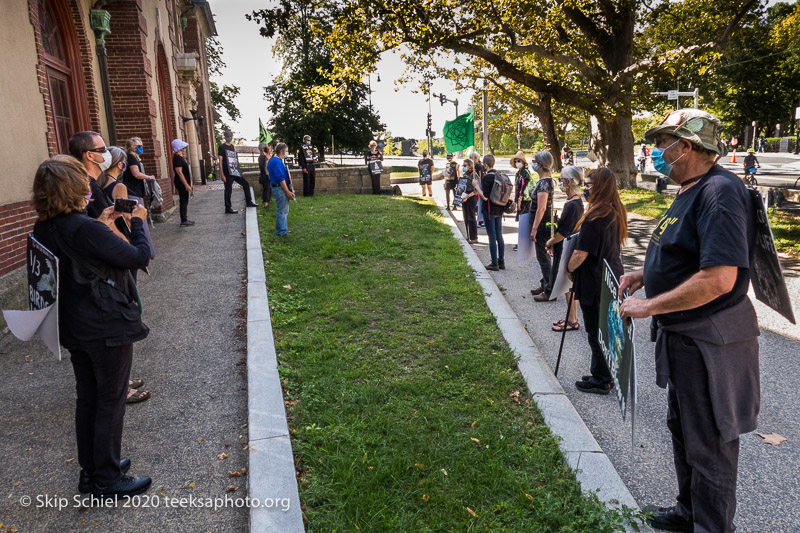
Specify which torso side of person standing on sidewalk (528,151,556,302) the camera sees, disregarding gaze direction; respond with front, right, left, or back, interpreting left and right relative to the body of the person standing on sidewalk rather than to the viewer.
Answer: left

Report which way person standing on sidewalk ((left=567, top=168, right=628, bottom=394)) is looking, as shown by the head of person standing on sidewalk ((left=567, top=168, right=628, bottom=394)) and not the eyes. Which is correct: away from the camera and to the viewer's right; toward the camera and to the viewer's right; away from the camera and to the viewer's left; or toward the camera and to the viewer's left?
away from the camera and to the viewer's left

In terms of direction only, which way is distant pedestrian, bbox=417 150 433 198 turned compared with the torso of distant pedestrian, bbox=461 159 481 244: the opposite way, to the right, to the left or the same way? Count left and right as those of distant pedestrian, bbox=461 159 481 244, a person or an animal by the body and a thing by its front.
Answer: to the left

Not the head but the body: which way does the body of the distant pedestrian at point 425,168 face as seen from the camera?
toward the camera

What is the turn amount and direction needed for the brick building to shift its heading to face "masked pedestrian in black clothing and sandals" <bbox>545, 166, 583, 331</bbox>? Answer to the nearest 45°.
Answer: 0° — it already faces them

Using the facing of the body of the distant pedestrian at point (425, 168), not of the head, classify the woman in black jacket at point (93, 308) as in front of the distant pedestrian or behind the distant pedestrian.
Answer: in front

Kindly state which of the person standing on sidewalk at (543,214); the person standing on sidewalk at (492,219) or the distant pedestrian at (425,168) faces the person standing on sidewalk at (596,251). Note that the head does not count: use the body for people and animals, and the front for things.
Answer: the distant pedestrian

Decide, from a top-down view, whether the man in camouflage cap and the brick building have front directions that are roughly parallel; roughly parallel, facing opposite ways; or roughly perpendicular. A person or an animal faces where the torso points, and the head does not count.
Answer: roughly parallel, facing opposite ways

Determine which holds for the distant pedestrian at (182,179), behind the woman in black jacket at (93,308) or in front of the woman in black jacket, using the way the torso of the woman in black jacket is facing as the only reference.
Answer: in front

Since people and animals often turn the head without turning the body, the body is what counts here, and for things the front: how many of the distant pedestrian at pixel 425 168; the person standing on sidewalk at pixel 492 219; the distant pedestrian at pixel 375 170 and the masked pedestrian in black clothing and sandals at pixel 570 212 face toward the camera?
2

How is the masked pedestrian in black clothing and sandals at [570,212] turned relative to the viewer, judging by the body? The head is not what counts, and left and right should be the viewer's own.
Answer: facing to the left of the viewer

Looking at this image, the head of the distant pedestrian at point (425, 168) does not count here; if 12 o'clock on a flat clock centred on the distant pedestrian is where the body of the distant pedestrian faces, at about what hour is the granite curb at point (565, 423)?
The granite curb is roughly at 12 o'clock from the distant pedestrian.

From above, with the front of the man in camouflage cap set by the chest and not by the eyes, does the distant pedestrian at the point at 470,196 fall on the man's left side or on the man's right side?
on the man's right side

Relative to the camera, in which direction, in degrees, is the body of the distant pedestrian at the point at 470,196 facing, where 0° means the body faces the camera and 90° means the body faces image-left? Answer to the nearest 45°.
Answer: approximately 90°

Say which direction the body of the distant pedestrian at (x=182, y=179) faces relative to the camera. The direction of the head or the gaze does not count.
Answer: to the viewer's right

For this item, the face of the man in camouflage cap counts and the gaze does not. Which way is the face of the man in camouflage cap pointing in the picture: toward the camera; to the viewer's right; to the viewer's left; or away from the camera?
to the viewer's left

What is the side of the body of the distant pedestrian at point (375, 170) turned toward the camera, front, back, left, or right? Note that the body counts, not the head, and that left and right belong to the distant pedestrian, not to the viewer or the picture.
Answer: front
